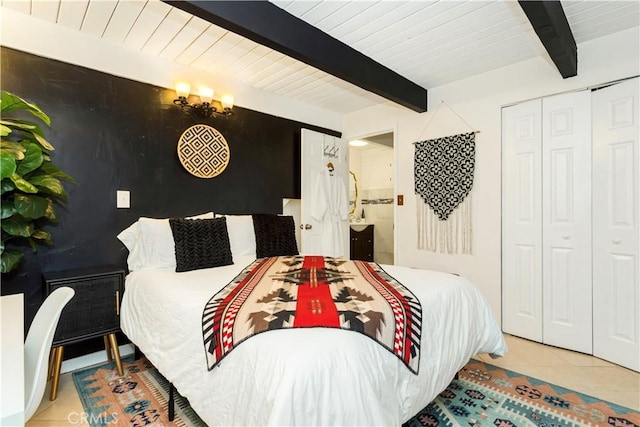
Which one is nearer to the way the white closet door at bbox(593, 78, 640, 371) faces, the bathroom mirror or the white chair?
the white chair

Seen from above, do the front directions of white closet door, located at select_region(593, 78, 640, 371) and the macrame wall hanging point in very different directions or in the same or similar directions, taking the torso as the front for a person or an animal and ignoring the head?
same or similar directions

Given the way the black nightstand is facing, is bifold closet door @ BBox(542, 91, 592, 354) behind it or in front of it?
in front

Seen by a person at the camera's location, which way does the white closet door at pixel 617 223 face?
facing the viewer and to the left of the viewer

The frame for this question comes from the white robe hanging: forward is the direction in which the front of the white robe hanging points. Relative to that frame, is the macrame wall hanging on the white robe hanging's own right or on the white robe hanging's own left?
on the white robe hanging's own left

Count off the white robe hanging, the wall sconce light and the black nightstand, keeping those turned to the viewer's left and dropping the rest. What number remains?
0

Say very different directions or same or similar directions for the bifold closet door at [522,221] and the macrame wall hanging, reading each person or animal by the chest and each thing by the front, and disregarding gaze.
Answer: same or similar directions

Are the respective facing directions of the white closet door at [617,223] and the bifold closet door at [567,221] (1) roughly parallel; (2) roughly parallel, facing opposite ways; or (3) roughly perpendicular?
roughly parallel

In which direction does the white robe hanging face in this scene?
toward the camera

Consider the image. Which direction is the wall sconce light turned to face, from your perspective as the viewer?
facing the viewer and to the right of the viewer

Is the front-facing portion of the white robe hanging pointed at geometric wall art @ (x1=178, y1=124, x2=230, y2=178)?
no

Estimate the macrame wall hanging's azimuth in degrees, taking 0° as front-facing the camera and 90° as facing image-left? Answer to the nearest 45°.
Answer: approximately 45°
